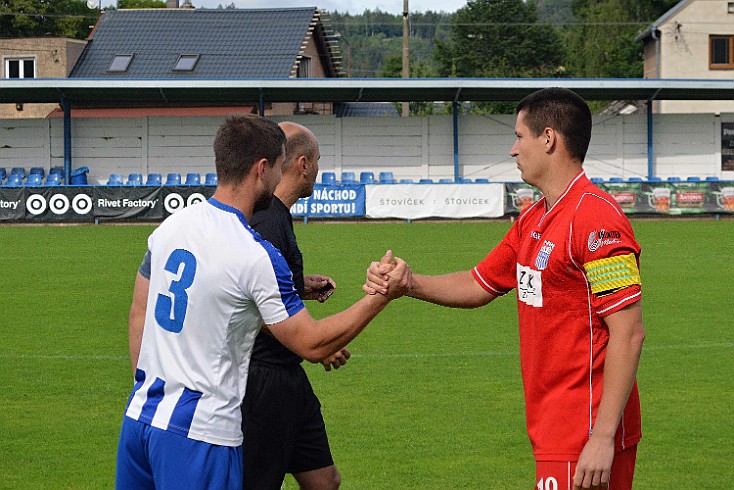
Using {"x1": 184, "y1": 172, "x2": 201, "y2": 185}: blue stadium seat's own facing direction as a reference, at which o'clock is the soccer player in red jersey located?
The soccer player in red jersey is roughly at 12 o'clock from the blue stadium seat.

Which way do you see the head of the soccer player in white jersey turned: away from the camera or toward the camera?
away from the camera

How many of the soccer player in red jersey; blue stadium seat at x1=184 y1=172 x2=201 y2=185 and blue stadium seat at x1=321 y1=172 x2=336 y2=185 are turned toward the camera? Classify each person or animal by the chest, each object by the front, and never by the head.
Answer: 2

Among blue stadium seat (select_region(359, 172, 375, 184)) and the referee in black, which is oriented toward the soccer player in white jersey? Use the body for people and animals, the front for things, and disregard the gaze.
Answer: the blue stadium seat

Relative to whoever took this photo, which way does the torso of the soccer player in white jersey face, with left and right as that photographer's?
facing away from the viewer and to the right of the viewer

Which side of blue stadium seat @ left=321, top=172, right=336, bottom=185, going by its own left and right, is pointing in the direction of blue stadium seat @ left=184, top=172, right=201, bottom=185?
right

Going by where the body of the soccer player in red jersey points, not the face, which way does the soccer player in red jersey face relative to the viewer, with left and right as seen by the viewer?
facing to the left of the viewer

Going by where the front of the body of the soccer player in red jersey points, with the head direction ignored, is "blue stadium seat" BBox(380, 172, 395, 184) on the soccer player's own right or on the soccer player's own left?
on the soccer player's own right

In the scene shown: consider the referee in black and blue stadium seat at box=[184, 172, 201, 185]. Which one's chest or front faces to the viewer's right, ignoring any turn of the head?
the referee in black

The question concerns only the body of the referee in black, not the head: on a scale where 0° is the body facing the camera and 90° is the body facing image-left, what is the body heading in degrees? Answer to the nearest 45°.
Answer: approximately 270°
